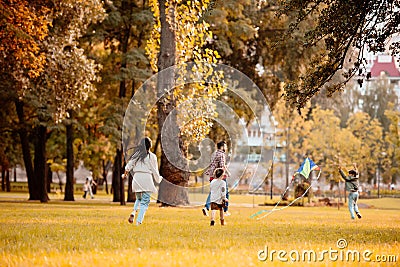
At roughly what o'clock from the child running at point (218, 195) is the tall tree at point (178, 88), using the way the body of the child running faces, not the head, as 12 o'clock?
The tall tree is roughly at 12 o'clock from the child running.

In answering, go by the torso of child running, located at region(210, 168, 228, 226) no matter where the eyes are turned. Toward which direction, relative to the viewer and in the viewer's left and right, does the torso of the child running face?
facing away from the viewer and to the right of the viewer

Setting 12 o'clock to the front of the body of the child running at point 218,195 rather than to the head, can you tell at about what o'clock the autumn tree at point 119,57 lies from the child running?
The autumn tree is roughly at 10 o'clock from the child running.
